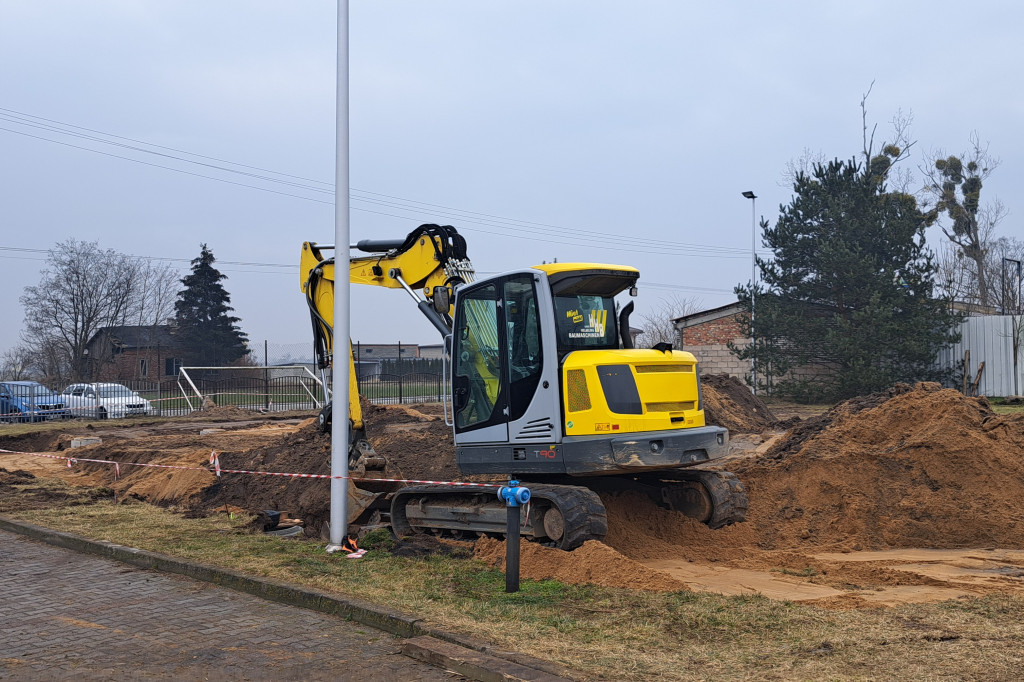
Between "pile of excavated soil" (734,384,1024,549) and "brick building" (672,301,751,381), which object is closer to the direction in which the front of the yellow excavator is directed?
the brick building

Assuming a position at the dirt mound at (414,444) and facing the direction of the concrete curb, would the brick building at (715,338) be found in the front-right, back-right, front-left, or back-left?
back-left

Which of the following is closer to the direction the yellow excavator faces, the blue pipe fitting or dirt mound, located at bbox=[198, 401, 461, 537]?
the dirt mound

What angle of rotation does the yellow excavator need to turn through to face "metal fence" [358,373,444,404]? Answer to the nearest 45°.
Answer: approximately 45° to its right

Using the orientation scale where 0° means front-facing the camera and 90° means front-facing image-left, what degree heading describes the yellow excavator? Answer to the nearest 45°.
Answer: approximately 135°

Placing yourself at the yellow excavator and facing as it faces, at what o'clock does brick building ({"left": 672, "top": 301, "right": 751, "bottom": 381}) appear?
The brick building is roughly at 2 o'clock from the yellow excavator.
